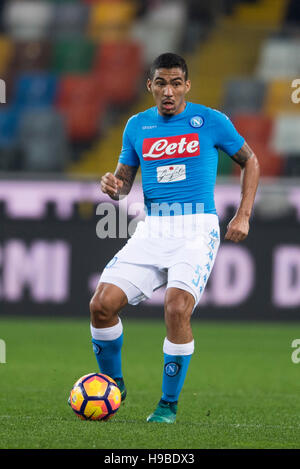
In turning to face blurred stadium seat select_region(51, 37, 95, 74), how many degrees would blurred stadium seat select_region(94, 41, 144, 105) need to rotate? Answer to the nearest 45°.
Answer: approximately 135° to its right

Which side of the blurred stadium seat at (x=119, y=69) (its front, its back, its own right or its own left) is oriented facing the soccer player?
front

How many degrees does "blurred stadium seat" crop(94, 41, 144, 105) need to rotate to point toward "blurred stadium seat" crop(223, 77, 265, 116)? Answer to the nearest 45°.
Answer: approximately 45° to its left

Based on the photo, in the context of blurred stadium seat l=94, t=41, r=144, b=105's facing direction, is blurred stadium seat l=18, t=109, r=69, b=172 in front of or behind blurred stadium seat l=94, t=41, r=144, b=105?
in front

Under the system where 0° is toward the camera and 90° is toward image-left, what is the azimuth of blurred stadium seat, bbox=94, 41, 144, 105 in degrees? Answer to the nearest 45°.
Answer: approximately 0°

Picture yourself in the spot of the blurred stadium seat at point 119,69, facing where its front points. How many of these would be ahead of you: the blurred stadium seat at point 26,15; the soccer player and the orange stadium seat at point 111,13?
1

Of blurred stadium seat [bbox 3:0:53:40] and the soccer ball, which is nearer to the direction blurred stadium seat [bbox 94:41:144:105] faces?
the soccer ball

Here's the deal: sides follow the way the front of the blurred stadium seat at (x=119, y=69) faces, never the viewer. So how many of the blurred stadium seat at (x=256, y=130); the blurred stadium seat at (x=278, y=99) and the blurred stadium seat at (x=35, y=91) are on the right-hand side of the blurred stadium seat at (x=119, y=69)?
1

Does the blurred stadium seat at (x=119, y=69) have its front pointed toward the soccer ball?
yes

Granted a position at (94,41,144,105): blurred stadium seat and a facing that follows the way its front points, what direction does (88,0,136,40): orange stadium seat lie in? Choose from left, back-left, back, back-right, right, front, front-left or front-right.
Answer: back

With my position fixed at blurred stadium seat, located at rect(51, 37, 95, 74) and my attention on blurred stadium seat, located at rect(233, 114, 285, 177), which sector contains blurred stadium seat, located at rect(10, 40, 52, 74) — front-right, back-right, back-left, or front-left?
back-right
